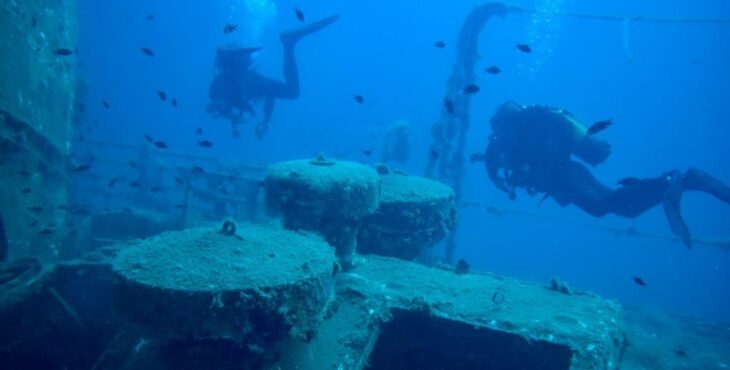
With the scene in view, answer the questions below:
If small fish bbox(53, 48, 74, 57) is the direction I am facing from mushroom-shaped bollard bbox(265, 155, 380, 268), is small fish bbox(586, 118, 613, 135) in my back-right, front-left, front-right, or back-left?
back-right

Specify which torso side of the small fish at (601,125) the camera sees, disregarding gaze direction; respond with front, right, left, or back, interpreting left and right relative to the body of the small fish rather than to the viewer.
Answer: left
